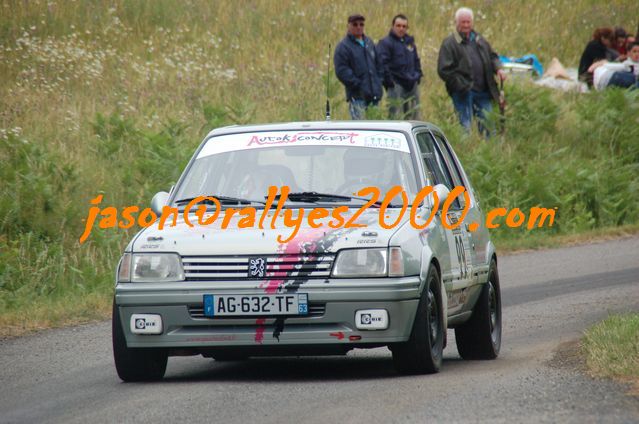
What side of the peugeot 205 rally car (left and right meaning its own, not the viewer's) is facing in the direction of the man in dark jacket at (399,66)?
back

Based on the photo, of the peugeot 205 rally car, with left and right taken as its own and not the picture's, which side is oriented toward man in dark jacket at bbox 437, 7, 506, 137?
back

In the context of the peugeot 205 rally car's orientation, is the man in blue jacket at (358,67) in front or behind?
behind

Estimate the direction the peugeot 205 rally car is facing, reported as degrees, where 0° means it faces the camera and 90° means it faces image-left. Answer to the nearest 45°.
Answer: approximately 0°
